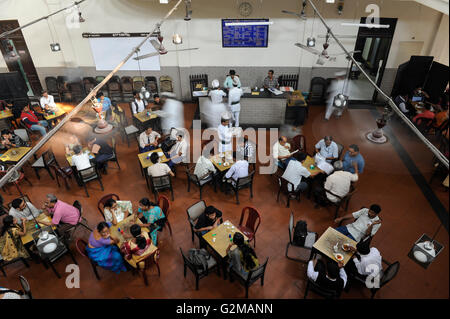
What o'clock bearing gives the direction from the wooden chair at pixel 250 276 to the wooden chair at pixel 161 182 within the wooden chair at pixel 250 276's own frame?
the wooden chair at pixel 161 182 is roughly at 12 o'clock from the wooden chair at pixel 250 276.

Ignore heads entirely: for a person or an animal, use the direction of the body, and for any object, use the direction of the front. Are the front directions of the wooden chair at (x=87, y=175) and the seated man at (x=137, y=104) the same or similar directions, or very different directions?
very different directions

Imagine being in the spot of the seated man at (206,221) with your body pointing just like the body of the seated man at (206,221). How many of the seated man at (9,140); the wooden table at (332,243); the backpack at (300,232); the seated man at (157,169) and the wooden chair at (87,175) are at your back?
3

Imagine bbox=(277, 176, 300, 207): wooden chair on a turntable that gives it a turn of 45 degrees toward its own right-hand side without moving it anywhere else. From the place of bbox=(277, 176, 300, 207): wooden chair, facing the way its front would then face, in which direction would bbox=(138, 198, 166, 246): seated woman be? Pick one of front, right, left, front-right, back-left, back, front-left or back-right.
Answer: back-right

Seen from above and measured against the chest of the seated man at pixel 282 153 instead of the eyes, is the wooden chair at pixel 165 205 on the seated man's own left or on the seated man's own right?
on the seated man's own right

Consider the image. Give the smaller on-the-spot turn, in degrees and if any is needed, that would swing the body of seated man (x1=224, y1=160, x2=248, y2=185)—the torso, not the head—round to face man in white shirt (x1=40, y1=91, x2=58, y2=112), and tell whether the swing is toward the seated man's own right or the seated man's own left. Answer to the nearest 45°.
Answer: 0° — they already face them

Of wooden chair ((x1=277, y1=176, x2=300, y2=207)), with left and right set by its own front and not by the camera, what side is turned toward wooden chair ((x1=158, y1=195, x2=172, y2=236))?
back
